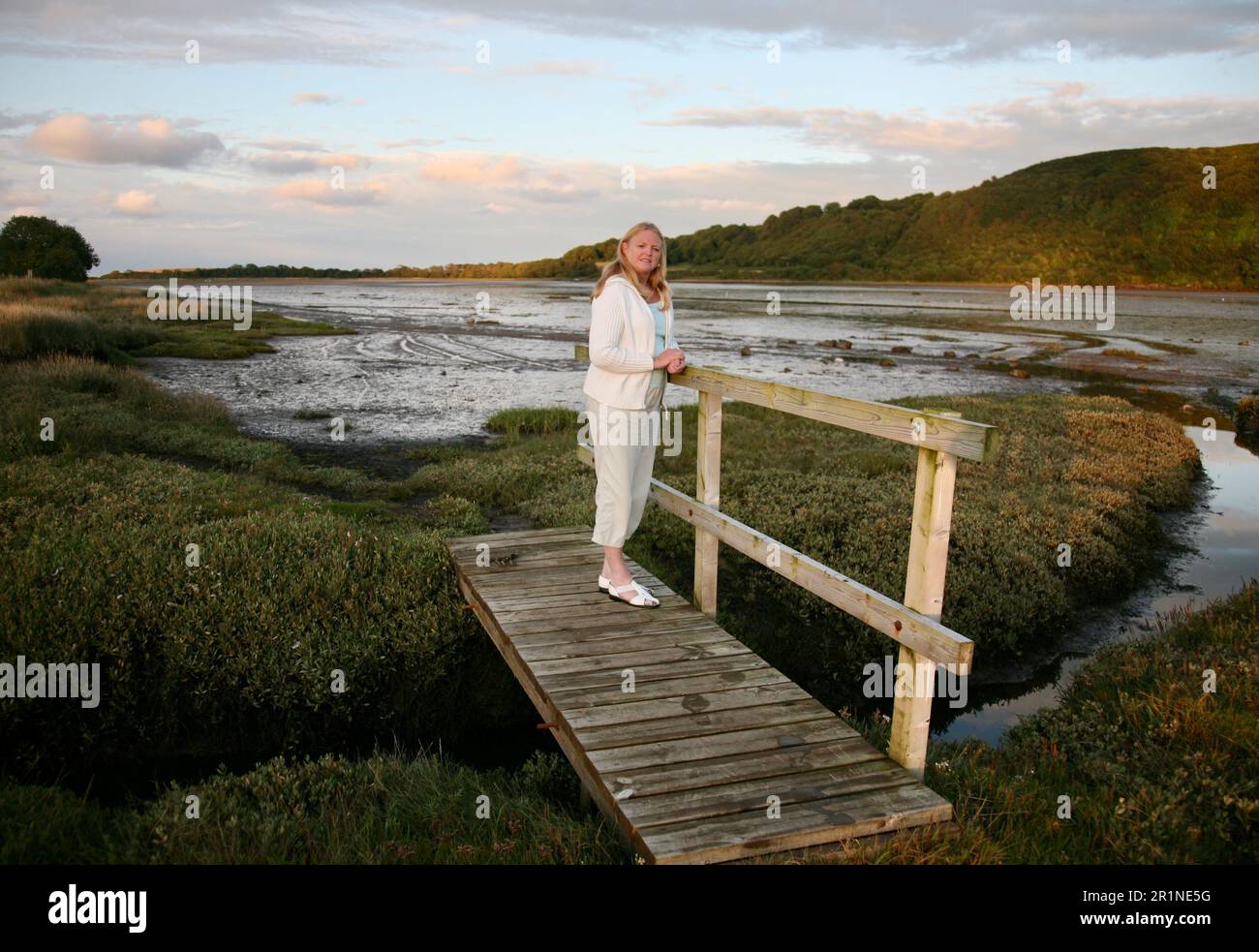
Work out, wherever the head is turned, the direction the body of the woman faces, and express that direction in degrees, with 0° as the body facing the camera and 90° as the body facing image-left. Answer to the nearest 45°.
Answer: approximately 315°
